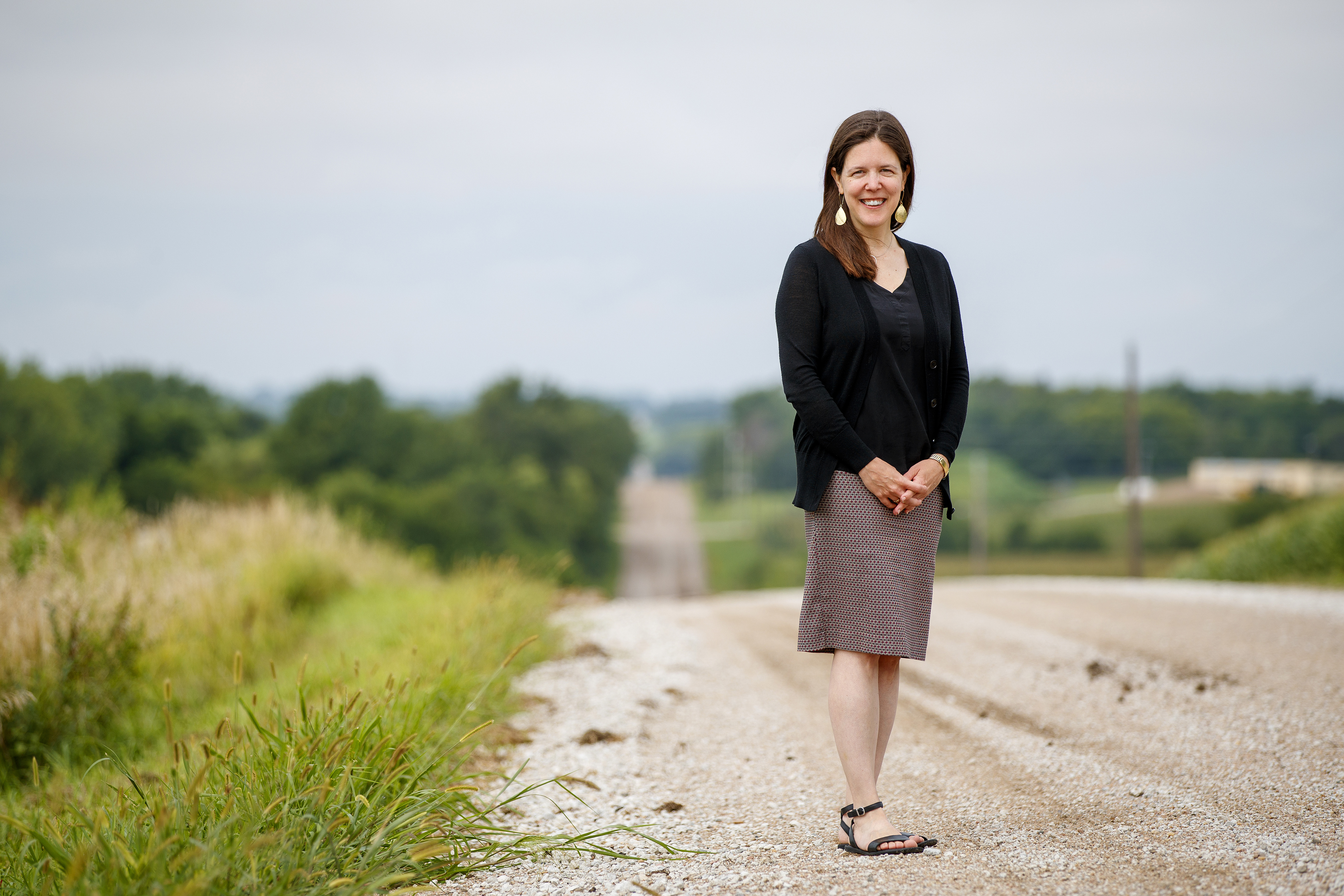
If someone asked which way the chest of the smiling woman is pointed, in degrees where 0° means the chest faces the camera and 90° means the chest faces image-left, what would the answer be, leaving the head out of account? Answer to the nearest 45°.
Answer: approximately 315°

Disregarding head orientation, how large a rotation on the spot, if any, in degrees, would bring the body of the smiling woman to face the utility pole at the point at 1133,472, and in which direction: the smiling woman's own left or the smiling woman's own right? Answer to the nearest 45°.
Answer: approximately 135° to the smiling woman's own left

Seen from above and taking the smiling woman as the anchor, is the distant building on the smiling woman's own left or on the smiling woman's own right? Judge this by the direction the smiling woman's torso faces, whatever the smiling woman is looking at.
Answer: on the smiling woman's own left
